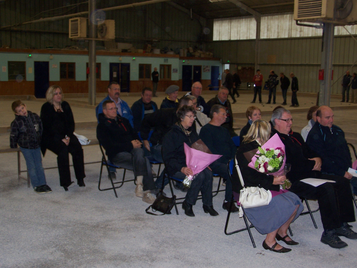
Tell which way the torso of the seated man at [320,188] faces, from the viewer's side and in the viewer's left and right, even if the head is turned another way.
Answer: facing the viewer and to the right of the viewer

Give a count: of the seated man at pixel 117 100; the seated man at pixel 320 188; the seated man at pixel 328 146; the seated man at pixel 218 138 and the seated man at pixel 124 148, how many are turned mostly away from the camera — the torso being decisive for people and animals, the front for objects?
0

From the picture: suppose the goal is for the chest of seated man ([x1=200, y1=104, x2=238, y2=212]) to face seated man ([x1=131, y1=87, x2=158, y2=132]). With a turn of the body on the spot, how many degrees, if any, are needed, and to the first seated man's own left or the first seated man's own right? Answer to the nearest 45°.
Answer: approximately 180°

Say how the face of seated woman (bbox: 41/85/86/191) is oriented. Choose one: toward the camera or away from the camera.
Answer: toward the camera

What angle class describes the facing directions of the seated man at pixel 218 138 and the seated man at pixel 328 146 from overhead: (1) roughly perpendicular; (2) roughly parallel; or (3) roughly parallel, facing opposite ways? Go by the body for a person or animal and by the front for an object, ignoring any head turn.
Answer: roughly parallel

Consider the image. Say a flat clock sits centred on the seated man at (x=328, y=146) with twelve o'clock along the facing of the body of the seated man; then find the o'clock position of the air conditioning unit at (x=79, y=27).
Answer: The air conditioning unit is roughly at 6 o'clock from the seated man.

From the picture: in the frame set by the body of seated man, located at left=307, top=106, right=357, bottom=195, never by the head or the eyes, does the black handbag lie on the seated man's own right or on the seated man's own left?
on the seated man's own right

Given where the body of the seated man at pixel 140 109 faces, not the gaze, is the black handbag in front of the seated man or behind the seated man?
in front

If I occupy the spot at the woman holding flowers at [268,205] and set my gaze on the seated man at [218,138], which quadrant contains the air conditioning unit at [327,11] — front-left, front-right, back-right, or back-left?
front-right

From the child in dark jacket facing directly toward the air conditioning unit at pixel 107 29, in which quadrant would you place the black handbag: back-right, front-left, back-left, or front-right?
back-right

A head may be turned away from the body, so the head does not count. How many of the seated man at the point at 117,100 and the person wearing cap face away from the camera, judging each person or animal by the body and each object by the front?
0

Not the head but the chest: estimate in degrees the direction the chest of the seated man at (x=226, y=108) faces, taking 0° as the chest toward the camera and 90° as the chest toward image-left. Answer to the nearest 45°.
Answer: approximately 315°

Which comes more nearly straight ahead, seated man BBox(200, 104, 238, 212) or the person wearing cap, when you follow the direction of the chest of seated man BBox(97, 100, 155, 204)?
the seated man

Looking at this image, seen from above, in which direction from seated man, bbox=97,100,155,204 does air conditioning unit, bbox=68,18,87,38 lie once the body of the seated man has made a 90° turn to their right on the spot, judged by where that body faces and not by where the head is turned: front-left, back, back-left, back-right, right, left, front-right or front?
back-right
